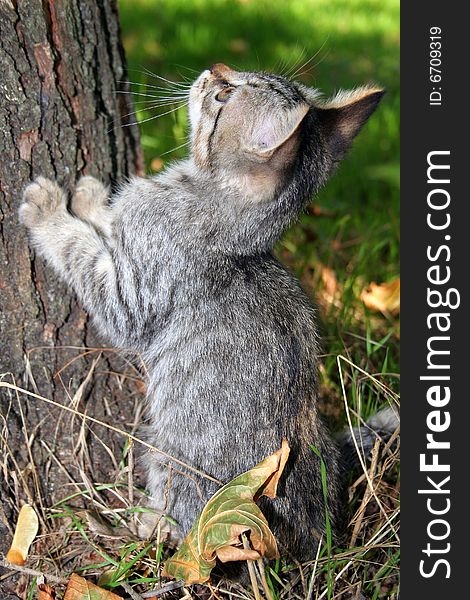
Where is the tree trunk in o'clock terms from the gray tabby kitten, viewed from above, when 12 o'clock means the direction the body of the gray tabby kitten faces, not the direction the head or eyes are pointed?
The tree trunk is roughly at 12 o'clock from the gray tabby kitten.

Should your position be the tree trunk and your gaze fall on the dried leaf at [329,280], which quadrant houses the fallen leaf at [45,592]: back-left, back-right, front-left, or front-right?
back-right

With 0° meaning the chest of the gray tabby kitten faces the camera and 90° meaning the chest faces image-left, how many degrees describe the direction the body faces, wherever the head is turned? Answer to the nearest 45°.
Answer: approximately 90°

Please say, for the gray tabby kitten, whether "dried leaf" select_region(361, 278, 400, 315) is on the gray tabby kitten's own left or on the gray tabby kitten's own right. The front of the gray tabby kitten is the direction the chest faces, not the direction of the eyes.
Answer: on the gray tabby kitten's own right

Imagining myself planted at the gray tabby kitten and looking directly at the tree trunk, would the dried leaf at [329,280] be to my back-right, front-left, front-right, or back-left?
back-right
